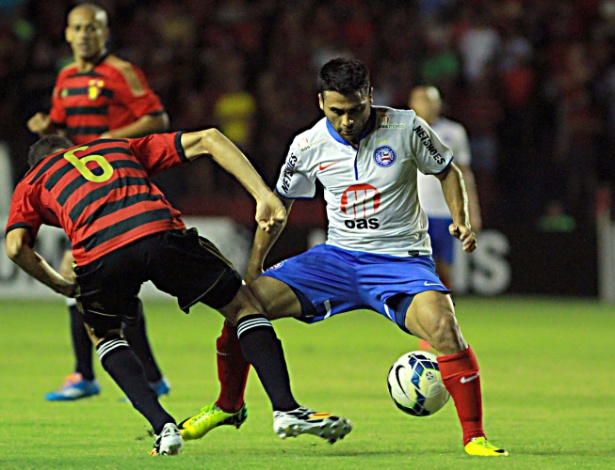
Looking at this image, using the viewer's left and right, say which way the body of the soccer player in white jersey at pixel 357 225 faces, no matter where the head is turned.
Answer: facing the viewer

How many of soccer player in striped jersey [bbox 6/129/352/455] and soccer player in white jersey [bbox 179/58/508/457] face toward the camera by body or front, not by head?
1

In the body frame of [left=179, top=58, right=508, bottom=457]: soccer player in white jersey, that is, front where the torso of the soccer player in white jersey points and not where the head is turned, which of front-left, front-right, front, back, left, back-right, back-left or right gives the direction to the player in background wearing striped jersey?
back-right

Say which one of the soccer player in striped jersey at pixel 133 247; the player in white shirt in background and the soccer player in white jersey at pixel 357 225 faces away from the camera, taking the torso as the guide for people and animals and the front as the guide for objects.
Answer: the soccer player in striped jersey

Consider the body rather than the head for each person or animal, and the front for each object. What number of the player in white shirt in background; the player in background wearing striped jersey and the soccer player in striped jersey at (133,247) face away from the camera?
1

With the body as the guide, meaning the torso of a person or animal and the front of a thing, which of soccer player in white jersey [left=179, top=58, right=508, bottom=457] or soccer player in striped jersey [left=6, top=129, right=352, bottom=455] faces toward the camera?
the soccer player in white jersey

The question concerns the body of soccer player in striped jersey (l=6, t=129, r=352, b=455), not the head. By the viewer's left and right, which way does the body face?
facing away from the viewer

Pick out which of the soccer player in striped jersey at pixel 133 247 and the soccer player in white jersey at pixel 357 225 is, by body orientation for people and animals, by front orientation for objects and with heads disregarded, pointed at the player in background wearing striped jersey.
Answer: the soccer player in striped jersey

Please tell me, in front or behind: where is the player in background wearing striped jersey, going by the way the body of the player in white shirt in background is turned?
in front

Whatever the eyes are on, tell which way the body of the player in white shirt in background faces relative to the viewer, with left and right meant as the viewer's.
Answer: facing the viewer and to the left of the viewer

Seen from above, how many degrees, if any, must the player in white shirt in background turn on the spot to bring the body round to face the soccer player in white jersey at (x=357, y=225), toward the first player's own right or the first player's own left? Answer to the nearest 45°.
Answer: approximately 45° to the first player's own left

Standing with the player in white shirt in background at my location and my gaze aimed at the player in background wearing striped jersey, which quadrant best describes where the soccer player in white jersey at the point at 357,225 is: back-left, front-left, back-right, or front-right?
front-left

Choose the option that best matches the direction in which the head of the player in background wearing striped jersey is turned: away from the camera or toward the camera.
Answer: toward the camera

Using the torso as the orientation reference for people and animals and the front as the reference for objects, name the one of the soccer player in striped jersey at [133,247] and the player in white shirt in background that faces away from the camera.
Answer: the soccer player in striped jersey

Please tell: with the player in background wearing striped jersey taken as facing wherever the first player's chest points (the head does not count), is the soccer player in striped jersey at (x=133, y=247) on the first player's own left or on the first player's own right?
on the first player's own left

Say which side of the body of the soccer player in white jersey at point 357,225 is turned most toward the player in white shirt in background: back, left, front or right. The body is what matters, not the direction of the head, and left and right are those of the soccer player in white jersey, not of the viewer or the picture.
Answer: back
